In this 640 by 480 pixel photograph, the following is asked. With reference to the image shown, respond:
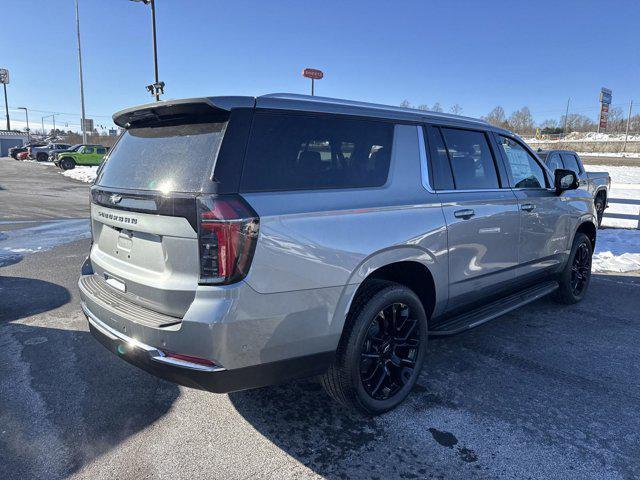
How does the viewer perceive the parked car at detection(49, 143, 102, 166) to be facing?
facing the viewer and to the left of the viewer

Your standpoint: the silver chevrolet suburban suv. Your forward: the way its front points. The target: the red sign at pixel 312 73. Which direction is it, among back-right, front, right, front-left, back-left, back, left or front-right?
front-left

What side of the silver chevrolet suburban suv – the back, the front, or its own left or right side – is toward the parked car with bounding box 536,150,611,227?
front

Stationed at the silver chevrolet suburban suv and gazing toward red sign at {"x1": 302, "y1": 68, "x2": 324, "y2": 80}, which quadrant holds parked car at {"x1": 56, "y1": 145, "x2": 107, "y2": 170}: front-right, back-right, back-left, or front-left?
front-left

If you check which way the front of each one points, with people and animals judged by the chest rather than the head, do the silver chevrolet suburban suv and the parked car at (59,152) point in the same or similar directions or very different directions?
very different directions

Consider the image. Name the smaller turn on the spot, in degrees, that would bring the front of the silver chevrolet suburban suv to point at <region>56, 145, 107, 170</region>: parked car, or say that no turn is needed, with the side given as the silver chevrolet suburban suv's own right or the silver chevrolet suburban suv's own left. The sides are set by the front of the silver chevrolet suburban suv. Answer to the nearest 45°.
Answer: approximately 90° to the silver chevrolet suburban suv's own left

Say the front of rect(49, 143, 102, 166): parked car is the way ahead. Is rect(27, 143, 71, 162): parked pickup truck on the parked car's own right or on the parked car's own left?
on the parked car's own right

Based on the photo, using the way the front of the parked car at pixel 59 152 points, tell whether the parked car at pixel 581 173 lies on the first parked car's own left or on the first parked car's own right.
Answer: on the first parked car's own left

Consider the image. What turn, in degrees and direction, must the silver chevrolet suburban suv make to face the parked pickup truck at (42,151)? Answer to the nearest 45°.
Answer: approximately 90° to its left

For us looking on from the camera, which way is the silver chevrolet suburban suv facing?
facing away from the viewer and to the right of the viewer
